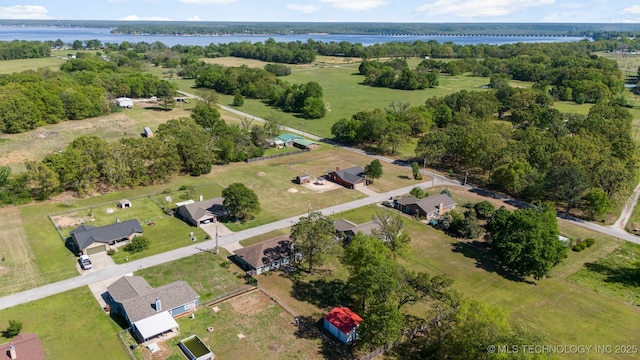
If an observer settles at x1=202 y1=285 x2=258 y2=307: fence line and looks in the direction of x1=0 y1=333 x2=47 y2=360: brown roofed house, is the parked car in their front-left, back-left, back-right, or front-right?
front-right

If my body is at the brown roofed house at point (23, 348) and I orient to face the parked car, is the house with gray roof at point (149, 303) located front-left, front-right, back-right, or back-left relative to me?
front-right

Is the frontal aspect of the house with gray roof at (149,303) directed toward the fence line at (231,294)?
no

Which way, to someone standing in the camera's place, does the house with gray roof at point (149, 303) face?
facing away from the viewer and to the left of the viewer

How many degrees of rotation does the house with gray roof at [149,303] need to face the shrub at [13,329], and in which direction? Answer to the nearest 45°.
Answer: approximately 45° to its left

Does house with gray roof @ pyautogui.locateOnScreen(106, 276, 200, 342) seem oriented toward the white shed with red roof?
no

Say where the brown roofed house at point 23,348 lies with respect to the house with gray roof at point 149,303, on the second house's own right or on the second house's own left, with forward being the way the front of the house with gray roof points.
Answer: on the second house's own left

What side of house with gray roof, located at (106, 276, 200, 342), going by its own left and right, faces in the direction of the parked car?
front

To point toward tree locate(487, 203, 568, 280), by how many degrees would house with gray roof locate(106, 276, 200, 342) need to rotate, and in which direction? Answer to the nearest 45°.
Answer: approximately 135° to its right

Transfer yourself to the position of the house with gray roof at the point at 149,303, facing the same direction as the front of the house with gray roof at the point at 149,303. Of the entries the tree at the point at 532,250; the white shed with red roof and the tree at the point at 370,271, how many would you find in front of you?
0
